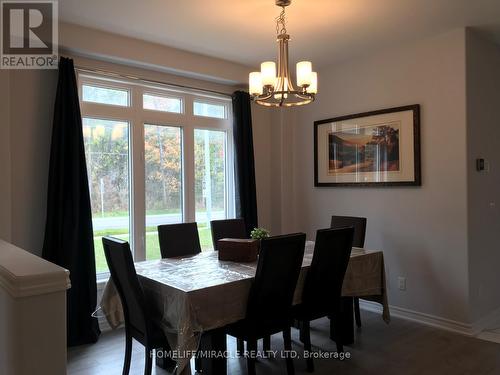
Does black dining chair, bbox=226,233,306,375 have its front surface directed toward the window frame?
yes

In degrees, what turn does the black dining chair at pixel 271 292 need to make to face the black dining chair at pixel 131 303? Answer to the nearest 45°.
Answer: approximately 45° to its left

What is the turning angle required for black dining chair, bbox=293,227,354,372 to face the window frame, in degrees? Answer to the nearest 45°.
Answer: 0° — it already faces it

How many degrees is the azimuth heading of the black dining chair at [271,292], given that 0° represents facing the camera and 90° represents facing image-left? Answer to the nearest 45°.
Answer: approximately 135°

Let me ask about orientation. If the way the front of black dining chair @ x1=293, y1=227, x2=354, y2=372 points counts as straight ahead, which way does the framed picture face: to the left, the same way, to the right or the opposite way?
to the left

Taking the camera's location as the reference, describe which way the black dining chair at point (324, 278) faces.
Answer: facing away from the viewer and to the left of the viewer

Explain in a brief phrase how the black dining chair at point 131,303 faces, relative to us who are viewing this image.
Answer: facing away from the viewer and to the right of the viewer

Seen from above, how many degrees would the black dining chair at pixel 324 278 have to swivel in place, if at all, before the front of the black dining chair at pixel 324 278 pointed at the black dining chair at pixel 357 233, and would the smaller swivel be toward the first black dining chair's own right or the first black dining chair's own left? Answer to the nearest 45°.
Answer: approximately 45° to the first black dining chair's own right

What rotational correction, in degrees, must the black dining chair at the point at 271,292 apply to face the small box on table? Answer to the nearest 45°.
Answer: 0° — it already faces it

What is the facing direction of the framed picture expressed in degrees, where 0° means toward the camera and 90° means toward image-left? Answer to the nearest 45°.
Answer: approximately 45°

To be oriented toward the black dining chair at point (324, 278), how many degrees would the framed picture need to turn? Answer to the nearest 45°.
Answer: approximately 45° to its left
